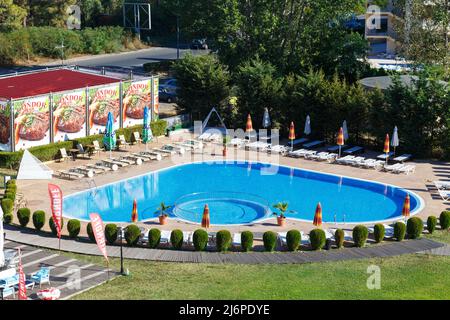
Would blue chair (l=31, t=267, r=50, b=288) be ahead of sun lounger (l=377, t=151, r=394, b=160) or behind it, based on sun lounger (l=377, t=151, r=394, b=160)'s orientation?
ahead

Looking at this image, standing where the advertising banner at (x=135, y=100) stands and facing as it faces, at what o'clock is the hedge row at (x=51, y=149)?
The hedge row is roughly at 3 o'clock from the advertising banner.

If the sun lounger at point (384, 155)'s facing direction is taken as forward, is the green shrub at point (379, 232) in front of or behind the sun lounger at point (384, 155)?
in front

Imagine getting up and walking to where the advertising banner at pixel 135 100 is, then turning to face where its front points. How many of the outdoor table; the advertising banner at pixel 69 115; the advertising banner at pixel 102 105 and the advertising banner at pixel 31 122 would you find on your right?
4

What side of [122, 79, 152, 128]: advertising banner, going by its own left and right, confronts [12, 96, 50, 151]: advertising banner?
right

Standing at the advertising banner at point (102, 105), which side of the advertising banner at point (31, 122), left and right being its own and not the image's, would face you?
left

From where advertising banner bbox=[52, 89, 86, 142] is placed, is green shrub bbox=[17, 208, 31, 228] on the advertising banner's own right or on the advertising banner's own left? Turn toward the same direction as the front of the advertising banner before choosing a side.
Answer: on the advertising banner's own right

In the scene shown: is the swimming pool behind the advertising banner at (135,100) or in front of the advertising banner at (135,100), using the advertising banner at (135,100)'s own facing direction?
in front

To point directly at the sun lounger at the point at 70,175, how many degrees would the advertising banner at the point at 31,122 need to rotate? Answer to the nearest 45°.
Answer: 0° — it already faces it
